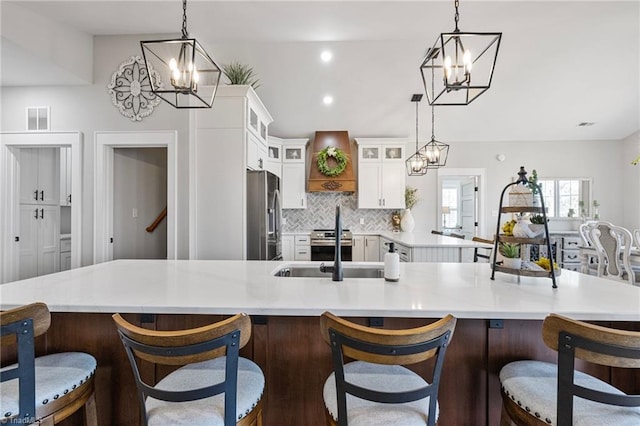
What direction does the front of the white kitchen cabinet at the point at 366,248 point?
toward the camera

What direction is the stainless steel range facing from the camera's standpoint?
toward the camera

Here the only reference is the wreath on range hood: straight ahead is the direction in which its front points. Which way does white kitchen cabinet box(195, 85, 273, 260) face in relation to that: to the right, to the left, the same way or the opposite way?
to the left

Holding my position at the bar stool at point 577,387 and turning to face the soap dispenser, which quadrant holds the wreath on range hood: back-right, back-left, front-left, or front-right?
front-right

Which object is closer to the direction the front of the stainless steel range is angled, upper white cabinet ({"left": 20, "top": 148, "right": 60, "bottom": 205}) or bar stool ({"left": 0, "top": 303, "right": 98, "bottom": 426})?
the bar stool

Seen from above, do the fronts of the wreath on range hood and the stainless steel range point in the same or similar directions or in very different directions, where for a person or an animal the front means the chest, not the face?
same or similar directions

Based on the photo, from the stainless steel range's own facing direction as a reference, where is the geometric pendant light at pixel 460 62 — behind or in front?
in front

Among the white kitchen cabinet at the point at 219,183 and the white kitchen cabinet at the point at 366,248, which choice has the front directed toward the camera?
the white kitchen cabinet at the point at 366,248

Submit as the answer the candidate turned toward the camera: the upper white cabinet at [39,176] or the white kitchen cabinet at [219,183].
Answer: the upper white cabinet

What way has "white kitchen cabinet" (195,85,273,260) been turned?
to the viewer's right

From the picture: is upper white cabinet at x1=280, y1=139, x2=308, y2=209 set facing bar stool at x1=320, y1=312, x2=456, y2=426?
yes

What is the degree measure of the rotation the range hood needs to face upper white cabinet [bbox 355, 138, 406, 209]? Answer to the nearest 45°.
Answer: approximately 90° to its left

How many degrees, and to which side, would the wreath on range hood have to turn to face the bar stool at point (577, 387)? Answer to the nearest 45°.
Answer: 0° — it already faces it

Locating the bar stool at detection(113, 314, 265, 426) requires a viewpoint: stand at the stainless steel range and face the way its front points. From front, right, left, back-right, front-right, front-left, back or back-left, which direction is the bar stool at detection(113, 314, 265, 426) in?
front

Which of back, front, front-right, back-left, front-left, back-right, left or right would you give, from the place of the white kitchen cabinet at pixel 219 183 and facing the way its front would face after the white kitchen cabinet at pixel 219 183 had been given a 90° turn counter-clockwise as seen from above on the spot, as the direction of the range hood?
front-right

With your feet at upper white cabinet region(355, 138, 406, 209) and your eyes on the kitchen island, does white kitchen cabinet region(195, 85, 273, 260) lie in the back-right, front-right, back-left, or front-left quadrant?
front-right

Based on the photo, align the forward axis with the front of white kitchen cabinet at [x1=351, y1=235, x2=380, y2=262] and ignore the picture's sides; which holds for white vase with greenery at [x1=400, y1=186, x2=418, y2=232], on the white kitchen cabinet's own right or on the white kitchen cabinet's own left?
on the white kitchen cabinet's own left

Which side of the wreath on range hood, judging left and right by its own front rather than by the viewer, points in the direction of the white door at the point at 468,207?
left

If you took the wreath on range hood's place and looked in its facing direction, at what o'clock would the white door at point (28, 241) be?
The white door is roughly at 2 o'clock from the wreath on range hood.
